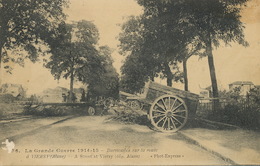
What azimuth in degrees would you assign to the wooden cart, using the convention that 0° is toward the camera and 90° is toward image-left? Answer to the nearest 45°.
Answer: approximately 90°

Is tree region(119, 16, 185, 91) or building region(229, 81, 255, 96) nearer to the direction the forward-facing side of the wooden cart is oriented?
the tree

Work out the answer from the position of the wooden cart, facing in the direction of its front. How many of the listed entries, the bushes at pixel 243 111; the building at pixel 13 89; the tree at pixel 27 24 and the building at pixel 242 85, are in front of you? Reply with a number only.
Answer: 2

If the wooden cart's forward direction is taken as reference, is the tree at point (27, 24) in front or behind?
in front

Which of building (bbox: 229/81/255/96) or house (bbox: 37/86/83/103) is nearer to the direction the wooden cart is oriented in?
the house

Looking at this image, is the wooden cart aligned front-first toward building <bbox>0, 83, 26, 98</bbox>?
yes
